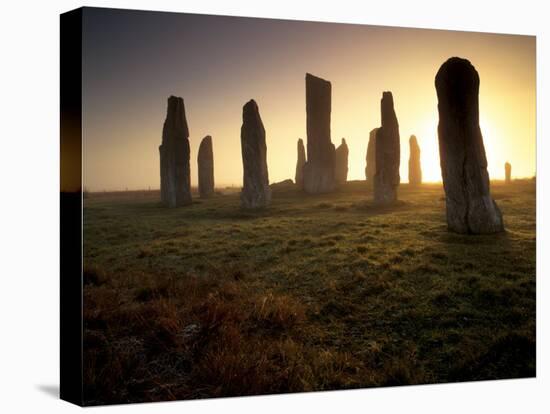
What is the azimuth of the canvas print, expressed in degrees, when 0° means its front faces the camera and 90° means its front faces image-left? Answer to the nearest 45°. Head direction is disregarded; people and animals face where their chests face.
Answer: approximately 315°
